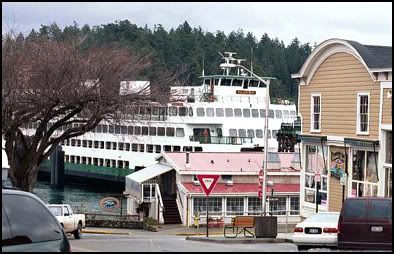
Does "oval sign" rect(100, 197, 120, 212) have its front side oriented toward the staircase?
no

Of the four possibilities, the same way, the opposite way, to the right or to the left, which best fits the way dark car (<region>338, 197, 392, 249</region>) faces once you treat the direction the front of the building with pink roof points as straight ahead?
the opposite way

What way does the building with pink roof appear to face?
toward the camera

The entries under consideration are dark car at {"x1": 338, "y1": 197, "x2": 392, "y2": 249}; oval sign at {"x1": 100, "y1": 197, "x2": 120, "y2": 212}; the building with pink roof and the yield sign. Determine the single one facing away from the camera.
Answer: the dark car

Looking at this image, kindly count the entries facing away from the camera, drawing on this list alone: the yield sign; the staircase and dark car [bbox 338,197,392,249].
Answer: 1

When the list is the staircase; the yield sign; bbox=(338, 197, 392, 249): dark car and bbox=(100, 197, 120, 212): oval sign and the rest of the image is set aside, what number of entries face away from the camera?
1

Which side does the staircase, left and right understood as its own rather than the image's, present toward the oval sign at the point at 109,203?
right

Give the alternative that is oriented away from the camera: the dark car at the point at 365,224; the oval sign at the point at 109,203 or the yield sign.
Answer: the dark car

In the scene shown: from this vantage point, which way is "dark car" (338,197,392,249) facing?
away from the camera

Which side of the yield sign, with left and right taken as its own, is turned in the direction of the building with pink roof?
back

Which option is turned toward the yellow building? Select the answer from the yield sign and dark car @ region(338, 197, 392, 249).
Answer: the dark car

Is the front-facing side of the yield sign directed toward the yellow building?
no

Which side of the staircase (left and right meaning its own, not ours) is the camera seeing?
front

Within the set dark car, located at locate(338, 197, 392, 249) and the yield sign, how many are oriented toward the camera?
1

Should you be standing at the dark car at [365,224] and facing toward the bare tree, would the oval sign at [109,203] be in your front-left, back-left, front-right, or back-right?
front-right

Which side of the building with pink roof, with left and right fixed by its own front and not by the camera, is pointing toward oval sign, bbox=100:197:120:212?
right
